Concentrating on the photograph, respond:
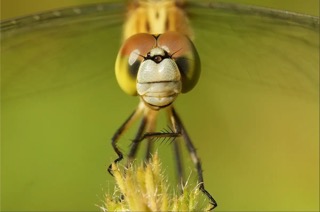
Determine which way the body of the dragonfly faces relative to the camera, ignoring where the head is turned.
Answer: toward the camera
